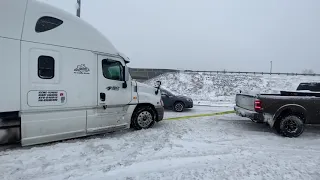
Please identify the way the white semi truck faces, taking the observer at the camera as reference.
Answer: facing away from the viewer and to the right of the viewer

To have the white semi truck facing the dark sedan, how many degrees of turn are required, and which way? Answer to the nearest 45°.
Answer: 0° — it already faces it
